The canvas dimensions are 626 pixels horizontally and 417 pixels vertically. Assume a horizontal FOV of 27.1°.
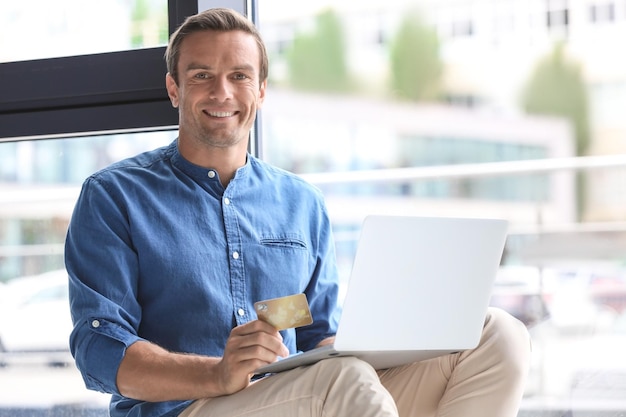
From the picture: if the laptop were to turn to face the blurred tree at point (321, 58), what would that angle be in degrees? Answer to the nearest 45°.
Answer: approximately 45° to its right

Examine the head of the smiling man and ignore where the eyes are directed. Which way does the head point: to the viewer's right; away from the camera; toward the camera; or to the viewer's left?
toward the camera

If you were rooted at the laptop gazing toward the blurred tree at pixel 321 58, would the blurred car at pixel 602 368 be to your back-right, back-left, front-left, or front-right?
front-right

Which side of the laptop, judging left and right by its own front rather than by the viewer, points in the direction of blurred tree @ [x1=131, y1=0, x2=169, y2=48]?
front

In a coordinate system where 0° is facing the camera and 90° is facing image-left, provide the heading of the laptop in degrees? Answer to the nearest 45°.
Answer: approximately 135°

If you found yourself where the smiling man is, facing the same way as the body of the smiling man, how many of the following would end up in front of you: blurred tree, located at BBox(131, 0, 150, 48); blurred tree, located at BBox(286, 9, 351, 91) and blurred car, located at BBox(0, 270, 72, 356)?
0

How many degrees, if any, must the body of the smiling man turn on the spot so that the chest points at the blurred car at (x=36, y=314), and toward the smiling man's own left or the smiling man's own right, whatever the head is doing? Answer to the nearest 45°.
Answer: approximately 180°

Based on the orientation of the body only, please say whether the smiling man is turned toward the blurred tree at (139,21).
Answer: no

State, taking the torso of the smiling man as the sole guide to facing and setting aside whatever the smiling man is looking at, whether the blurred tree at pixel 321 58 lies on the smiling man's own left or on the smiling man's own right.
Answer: on the smiling man's own left

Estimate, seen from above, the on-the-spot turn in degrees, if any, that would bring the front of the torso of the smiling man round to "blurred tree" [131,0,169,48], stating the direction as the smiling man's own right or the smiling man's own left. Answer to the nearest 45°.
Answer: approximately 135° to the smiling man's own left

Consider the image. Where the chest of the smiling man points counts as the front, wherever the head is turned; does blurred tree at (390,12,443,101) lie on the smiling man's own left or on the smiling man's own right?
on the smiling man's own left

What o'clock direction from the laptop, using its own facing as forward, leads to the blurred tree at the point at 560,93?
The blurred tree is roughly at 2 o'clock from the laptop.

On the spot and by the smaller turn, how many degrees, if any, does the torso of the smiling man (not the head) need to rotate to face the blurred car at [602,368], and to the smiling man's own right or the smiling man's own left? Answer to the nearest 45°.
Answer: approximately 90° to the smiling man's own left

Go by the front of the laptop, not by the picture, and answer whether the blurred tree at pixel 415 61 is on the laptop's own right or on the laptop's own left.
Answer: on the laptop's own right

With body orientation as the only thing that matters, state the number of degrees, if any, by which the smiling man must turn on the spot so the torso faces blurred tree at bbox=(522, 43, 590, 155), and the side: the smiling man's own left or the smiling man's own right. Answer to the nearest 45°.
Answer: approximately 90° to the smiling man's own left
